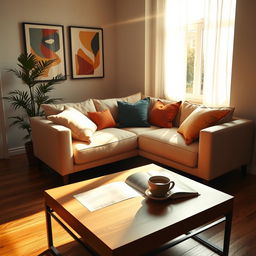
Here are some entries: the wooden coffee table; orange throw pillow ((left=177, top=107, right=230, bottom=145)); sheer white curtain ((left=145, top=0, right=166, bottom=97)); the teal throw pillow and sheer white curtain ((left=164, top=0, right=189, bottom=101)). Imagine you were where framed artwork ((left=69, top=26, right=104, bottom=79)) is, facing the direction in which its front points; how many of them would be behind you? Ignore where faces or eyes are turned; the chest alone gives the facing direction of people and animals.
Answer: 0

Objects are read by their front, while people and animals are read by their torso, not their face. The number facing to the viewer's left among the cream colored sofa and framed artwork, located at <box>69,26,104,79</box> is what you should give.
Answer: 0

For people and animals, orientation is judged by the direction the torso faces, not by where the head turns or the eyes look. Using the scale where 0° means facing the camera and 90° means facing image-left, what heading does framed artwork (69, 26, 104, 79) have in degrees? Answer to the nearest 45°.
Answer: approximately 315°

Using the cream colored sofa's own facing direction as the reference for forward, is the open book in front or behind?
in front

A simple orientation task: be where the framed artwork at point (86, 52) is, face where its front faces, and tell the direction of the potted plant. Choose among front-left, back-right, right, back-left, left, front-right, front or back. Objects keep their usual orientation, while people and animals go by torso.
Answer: right

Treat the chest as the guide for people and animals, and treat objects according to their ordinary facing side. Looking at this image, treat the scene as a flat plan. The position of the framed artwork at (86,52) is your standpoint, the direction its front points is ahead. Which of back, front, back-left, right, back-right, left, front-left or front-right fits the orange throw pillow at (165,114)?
front

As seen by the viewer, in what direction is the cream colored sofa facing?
toward the camera

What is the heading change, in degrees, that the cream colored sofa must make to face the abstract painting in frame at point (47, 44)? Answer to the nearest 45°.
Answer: approximately 135° to its right

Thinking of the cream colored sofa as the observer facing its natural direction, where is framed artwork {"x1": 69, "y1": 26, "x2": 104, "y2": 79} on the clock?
The framed artwork is roughly at 5 o'clock from the cream colored sofa.

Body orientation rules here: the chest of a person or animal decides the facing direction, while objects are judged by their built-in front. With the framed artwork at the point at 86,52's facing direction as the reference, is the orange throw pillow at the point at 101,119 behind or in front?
in front

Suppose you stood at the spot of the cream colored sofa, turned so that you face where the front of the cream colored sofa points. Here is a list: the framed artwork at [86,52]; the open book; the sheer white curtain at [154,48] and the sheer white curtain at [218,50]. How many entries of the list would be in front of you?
1

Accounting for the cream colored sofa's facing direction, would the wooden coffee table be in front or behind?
in front
